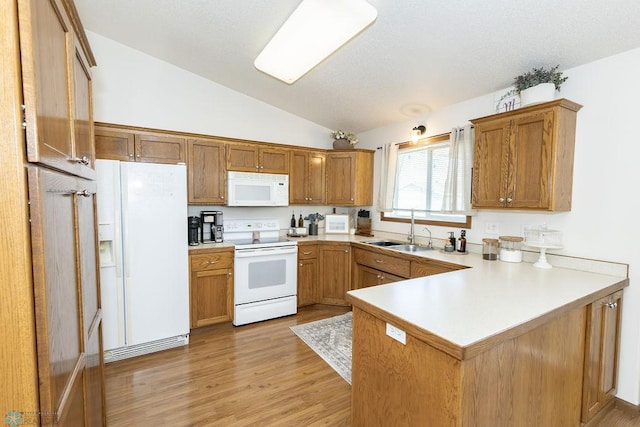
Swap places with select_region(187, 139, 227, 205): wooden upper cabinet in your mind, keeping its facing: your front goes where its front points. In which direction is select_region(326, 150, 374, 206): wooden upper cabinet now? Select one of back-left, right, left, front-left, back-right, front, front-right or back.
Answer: left

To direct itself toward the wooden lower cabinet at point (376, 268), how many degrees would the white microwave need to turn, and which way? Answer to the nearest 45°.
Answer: approximately 45° to its left

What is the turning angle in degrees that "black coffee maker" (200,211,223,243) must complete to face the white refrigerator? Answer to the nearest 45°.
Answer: approximately 45° to its right

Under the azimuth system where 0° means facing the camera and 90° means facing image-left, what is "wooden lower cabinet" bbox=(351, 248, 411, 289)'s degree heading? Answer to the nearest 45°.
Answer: approximately 45°
